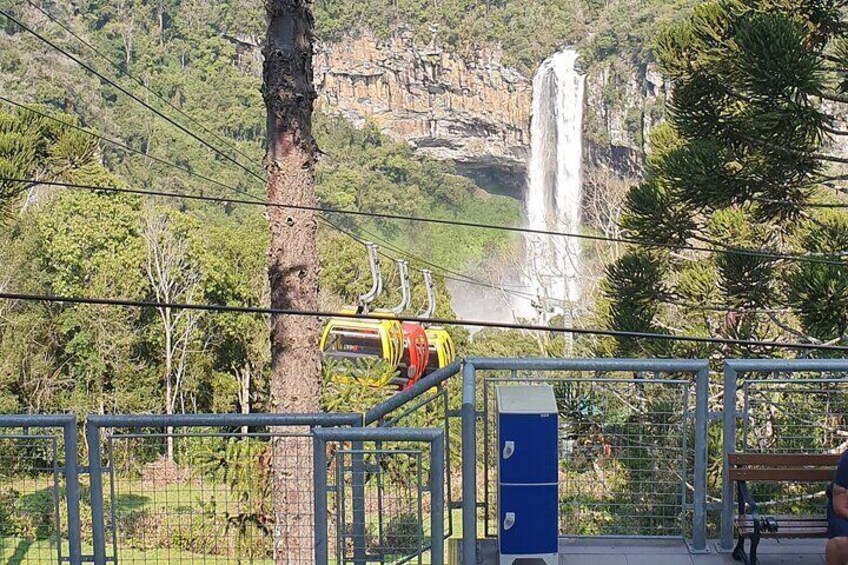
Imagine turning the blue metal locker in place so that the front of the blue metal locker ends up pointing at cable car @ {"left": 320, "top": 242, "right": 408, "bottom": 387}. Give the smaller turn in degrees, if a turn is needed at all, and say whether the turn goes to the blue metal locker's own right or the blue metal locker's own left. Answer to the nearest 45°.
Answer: approximately 180°

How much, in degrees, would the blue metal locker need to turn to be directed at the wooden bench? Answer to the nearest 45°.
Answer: approximately 90° to its left

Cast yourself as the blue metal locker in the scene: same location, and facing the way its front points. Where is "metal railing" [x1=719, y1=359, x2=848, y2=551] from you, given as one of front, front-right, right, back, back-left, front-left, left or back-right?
back-left

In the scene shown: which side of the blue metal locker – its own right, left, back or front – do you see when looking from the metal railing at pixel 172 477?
right

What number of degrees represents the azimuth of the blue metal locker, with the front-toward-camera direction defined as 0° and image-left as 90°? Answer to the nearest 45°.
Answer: approximately 0°

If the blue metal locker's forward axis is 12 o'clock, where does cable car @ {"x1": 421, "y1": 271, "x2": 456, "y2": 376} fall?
The cable car is roughly at 6 o'clock from the blue metal locker.

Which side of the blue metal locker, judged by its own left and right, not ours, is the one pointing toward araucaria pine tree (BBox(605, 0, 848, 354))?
back

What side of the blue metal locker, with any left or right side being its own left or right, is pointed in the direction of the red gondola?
back

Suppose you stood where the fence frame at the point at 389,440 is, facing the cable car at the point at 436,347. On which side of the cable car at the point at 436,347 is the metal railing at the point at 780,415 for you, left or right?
right

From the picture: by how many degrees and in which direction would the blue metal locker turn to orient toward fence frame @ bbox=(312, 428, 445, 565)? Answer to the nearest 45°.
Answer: approximately 45° to its right
